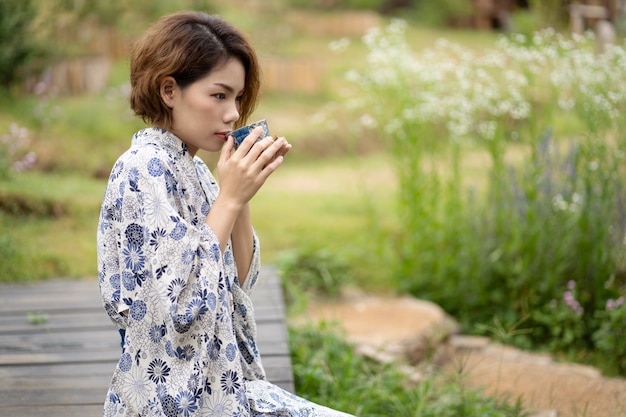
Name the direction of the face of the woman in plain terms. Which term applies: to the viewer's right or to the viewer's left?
to the viewer's right

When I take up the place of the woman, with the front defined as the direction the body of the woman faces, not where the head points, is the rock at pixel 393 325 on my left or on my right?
on my left

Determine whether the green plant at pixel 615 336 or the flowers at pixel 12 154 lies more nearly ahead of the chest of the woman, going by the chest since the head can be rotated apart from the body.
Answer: the green plant

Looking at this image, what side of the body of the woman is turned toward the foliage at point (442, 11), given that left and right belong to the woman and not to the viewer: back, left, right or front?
left

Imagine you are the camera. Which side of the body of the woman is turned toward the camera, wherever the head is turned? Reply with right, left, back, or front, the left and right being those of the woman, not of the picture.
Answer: right

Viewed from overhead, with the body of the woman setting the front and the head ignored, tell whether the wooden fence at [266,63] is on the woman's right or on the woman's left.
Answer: on the woman's left

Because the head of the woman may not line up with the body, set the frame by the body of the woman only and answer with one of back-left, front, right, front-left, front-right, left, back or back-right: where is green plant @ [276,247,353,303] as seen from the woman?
left

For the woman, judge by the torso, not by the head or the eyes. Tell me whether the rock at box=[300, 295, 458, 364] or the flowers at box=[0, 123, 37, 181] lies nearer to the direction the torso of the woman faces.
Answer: the rock
